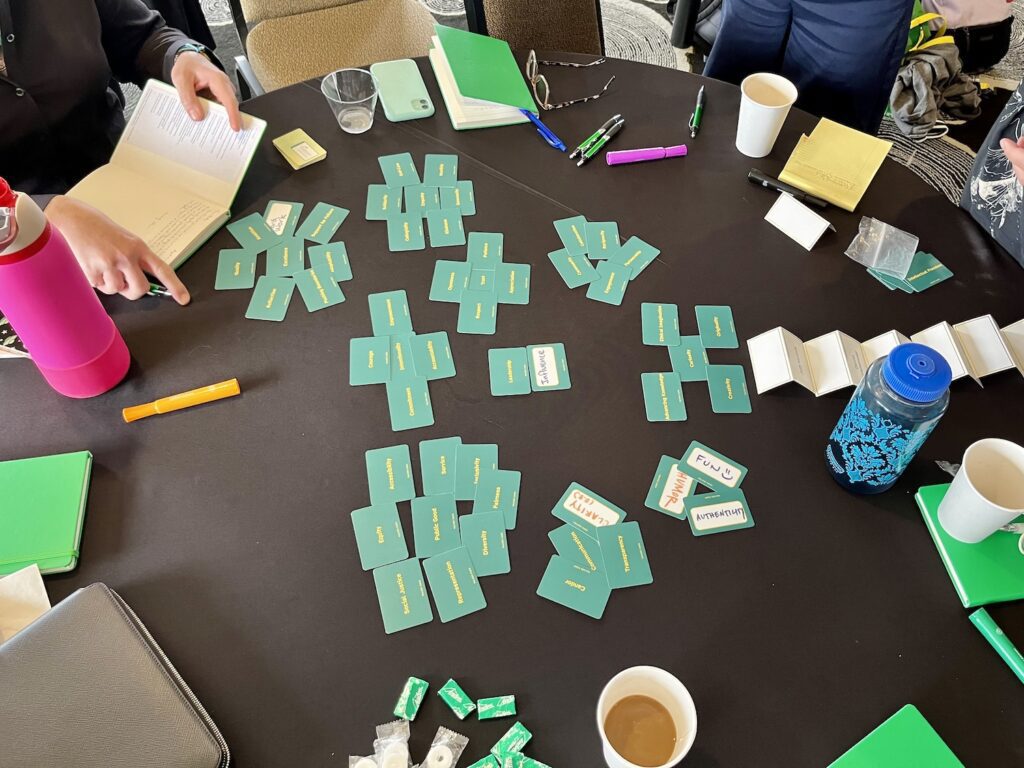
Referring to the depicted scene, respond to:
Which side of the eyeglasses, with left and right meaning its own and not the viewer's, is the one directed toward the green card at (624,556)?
left

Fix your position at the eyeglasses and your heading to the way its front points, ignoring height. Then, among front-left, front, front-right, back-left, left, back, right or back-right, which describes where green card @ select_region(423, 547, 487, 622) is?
left

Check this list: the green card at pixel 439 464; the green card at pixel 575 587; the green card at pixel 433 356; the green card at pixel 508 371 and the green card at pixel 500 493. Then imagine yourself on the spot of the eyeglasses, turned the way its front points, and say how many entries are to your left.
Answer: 5

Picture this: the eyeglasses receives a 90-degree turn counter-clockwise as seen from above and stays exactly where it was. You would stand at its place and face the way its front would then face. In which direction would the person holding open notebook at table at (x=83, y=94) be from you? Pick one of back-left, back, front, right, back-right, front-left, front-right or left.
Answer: right

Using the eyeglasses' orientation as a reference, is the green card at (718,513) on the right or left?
on its left

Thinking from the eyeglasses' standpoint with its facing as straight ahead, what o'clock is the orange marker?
The orange marker is roughly at 10 o'clock from the eyeglasses.

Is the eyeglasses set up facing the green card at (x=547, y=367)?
no

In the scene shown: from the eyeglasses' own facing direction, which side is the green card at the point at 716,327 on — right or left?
on its left

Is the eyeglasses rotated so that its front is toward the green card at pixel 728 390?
no

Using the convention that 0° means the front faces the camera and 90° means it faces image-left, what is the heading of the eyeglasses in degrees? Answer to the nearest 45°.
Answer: approximately 90°

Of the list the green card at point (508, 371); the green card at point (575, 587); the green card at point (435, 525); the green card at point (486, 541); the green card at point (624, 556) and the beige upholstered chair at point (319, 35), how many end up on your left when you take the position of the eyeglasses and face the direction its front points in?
5

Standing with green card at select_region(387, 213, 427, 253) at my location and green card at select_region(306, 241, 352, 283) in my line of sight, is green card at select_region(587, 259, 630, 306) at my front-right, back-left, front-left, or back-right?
back-left

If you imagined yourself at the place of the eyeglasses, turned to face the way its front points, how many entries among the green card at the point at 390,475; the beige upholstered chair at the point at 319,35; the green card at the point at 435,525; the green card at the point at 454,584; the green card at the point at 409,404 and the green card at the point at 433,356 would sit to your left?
5

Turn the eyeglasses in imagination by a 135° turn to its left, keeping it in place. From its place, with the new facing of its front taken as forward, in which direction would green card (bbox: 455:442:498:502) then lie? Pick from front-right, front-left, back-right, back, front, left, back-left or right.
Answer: front-right

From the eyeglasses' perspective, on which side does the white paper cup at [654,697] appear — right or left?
on its left
